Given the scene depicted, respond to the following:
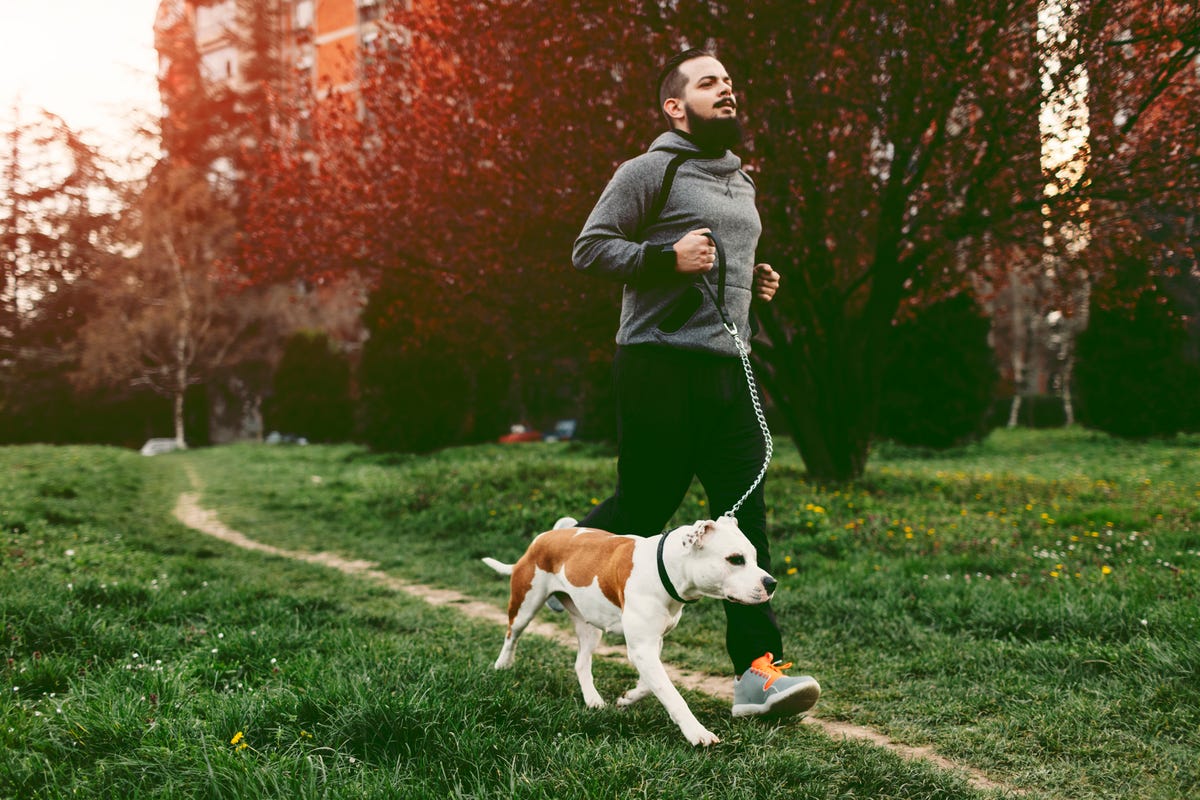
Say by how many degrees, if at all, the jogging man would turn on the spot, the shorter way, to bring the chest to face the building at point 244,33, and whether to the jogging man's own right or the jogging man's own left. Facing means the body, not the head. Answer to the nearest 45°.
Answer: approximately 180°

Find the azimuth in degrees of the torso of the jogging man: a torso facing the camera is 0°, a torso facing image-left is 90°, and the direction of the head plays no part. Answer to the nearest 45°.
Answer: approximately 315°

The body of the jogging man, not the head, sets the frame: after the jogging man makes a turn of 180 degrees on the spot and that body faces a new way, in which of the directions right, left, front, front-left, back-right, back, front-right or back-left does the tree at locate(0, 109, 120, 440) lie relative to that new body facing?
front

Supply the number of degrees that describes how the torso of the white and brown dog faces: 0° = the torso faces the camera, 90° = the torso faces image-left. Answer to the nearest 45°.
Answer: approximately 315°

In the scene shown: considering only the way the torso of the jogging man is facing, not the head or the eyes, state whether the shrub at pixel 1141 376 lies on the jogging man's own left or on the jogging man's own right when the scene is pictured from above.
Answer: on the jogging man's own left

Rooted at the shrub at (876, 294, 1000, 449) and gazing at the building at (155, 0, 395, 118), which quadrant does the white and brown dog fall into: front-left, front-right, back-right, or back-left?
back-left

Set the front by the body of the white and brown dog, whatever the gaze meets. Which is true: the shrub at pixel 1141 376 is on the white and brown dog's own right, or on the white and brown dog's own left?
on the white and brown dog's own left

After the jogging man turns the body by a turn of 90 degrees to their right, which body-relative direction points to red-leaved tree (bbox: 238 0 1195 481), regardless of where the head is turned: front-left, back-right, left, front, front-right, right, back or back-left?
back-right

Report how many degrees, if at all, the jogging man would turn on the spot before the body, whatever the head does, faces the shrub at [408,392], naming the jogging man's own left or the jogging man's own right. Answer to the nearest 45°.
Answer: approximately 180°

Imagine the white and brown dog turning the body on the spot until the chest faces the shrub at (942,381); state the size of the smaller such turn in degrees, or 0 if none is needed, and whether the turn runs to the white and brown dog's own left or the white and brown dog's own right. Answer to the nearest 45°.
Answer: approximately 90° to the white and brown dog's own left

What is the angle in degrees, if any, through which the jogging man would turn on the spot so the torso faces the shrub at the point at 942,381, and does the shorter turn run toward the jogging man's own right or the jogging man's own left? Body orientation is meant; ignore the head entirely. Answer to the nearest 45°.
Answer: approximately 135° to the jogging man's own left
